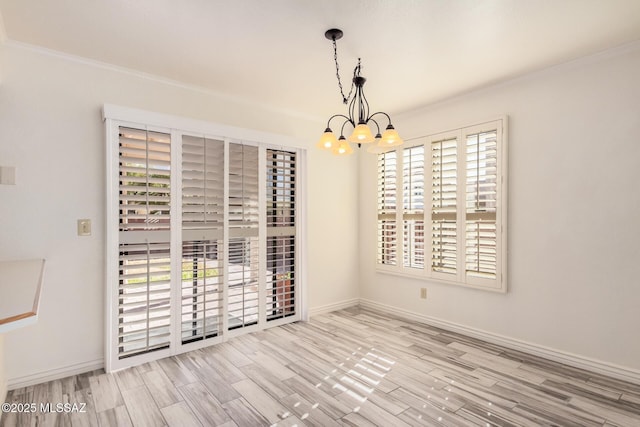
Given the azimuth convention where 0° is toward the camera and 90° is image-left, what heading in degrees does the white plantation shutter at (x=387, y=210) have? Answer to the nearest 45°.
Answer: approximately 45°
